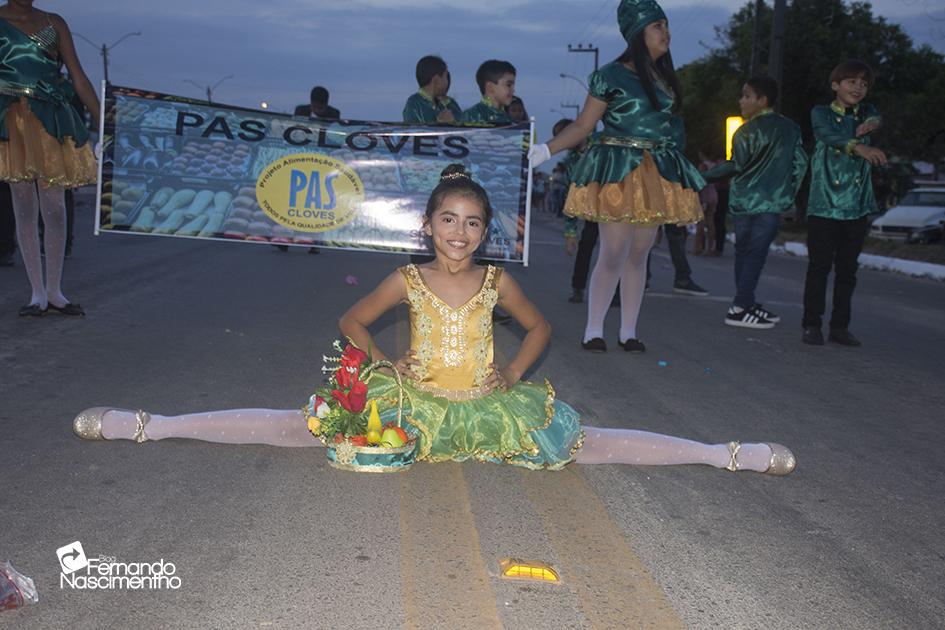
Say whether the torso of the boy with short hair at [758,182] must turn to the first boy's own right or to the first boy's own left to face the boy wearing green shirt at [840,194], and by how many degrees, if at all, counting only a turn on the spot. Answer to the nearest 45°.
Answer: approximately 180°

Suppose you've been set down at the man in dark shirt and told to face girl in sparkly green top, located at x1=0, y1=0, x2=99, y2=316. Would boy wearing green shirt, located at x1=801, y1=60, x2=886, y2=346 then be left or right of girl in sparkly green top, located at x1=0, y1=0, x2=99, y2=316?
left
